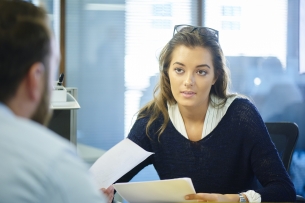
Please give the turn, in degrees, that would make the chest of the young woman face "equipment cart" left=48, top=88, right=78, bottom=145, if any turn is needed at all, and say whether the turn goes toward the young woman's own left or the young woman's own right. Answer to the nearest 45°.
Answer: approximately 90° to the young woman's own right

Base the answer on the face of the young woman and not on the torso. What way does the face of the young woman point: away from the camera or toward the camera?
toward the camera

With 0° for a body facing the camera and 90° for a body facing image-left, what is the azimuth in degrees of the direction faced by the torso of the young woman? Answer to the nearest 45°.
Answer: approximately 45°
